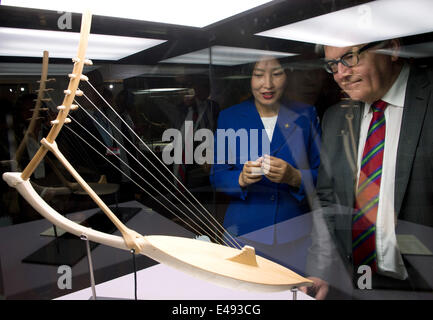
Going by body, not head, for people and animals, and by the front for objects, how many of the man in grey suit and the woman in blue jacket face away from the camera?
0

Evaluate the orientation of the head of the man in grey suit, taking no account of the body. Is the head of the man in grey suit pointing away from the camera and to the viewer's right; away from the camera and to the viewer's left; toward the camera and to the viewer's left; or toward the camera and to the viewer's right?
toward the camera and to the viewer's left

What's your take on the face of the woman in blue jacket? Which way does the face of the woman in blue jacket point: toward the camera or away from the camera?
toward the camera

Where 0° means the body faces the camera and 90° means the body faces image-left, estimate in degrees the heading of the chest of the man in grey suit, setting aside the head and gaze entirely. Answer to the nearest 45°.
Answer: approximately 45°

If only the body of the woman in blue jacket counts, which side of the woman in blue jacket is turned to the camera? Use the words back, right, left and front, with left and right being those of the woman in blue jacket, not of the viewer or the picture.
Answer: front
